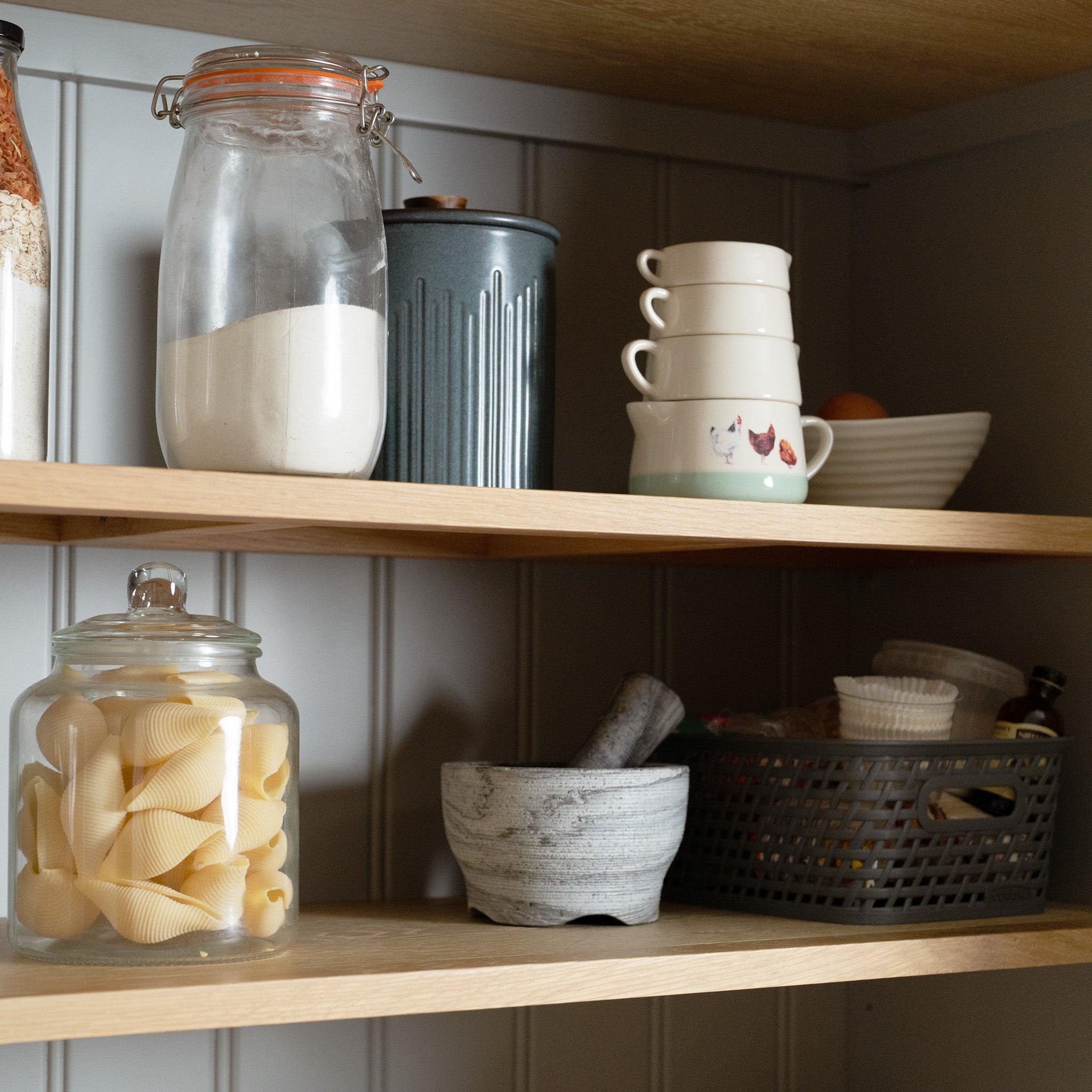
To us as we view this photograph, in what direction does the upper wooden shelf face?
facing the viewer and to the right of the viewer

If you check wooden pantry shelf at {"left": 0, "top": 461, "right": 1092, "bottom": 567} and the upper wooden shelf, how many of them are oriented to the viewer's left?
0

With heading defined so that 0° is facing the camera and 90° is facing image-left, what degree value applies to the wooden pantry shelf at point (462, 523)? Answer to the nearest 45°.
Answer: approximately 315°

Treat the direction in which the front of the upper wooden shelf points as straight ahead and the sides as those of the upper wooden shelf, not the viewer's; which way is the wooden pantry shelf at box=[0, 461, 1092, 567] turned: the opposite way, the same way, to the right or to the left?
the same way
